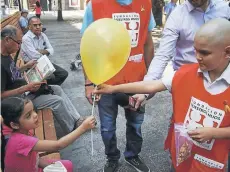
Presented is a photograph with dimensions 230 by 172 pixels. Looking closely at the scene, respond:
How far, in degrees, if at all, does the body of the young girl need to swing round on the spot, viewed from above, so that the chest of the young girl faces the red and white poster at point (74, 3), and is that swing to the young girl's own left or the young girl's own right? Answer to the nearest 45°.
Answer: approximately 90° to the young girl's own left

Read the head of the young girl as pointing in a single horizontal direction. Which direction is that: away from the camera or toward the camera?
toward the camera

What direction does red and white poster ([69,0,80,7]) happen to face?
toward the camera

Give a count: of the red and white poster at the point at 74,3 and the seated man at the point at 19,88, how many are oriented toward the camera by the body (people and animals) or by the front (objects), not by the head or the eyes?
1

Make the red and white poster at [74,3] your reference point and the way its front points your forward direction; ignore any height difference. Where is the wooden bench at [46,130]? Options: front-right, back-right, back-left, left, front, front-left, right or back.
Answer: front

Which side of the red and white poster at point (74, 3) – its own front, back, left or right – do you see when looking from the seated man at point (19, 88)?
front

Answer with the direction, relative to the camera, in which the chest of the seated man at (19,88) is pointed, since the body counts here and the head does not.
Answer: to the viewer's right

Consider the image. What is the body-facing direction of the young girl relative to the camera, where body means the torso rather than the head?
to the viewer's right

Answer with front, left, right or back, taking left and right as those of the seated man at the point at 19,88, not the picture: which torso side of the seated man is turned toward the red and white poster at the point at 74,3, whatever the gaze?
left

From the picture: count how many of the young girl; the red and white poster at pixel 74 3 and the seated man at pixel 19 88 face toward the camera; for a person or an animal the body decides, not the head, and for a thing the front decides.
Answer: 1

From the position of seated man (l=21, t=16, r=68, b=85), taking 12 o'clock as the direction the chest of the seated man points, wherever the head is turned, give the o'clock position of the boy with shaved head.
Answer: The boy with shaved head is roughly at 1 o'clock from the seated man.

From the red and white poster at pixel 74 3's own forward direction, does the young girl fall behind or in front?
in front

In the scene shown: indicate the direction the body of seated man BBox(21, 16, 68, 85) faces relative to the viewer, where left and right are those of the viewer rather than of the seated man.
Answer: facing the viewer and to the right of the viewer

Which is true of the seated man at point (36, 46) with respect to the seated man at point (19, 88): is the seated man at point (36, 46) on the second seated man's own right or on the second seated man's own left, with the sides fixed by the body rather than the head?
on the second seated man's own left

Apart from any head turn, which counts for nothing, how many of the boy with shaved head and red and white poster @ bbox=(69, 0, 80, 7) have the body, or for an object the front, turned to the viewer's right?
0

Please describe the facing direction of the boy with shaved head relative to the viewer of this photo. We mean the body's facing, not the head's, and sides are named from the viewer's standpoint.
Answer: facing the viewer and to the left of the viewer
